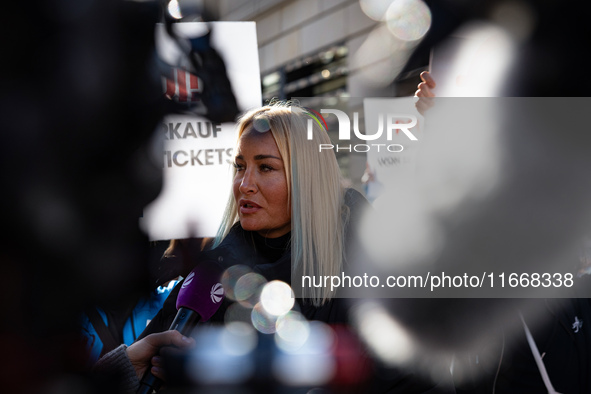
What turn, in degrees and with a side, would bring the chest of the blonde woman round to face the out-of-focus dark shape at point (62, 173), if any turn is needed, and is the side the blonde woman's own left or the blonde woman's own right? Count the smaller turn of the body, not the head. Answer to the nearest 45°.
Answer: approximately 45° to the blonde woman's own right

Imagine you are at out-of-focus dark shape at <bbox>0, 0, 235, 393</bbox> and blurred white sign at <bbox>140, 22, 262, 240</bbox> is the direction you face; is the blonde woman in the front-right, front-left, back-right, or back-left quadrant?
front-right

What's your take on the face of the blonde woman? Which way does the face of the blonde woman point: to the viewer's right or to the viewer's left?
to the viewer's left

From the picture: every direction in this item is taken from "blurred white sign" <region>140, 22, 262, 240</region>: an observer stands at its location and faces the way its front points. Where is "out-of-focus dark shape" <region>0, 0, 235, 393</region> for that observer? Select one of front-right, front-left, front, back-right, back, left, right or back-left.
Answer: front-right

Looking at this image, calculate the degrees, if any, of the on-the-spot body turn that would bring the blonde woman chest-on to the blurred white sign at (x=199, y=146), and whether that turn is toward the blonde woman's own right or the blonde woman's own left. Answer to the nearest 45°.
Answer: approximately 90° to the blonde woman's own right

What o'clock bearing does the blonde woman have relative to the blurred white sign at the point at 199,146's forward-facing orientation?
The blonde woman is roughly at 11 o'clock from the blurred white sign.

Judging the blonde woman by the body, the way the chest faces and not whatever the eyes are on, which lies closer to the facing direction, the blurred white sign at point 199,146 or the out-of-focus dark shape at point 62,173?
the out-of-focus dark shape

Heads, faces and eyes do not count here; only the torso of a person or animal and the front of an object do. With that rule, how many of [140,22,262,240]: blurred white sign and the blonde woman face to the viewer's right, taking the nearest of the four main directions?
0

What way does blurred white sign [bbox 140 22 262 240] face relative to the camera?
toward the camera

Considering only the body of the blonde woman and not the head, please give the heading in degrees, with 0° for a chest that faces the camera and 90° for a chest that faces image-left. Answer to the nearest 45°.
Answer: approximately 45°
